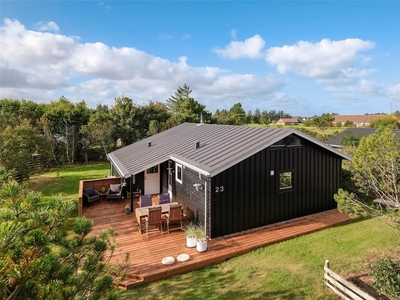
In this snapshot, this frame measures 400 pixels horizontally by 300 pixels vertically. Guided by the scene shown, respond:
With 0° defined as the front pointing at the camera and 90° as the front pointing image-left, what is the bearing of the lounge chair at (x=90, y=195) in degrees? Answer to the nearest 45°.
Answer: approximately 315°

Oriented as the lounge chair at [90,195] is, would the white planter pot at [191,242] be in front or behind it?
in front

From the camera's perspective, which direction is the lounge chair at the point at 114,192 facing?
toward the camera

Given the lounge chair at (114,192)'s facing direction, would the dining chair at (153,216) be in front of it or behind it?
in front

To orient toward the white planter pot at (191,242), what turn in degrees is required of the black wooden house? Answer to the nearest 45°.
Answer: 0° — it already faces it

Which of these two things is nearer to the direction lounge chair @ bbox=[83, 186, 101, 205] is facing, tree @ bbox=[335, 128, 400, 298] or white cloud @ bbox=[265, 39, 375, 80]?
the tree

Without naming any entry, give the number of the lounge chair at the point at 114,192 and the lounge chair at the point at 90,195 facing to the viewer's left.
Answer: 0

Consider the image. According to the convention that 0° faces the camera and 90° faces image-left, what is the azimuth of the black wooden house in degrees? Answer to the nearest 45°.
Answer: approximately 45°

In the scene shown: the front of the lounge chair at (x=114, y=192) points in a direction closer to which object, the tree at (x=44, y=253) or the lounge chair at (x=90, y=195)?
the tree

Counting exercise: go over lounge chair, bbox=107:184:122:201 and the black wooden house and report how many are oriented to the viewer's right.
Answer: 0

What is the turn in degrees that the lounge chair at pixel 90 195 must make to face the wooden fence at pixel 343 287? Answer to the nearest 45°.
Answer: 0° — it already faces it

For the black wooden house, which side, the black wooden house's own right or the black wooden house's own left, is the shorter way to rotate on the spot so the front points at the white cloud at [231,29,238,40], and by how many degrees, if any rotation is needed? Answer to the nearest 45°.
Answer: approximately 135° to the black wooden house's own right
